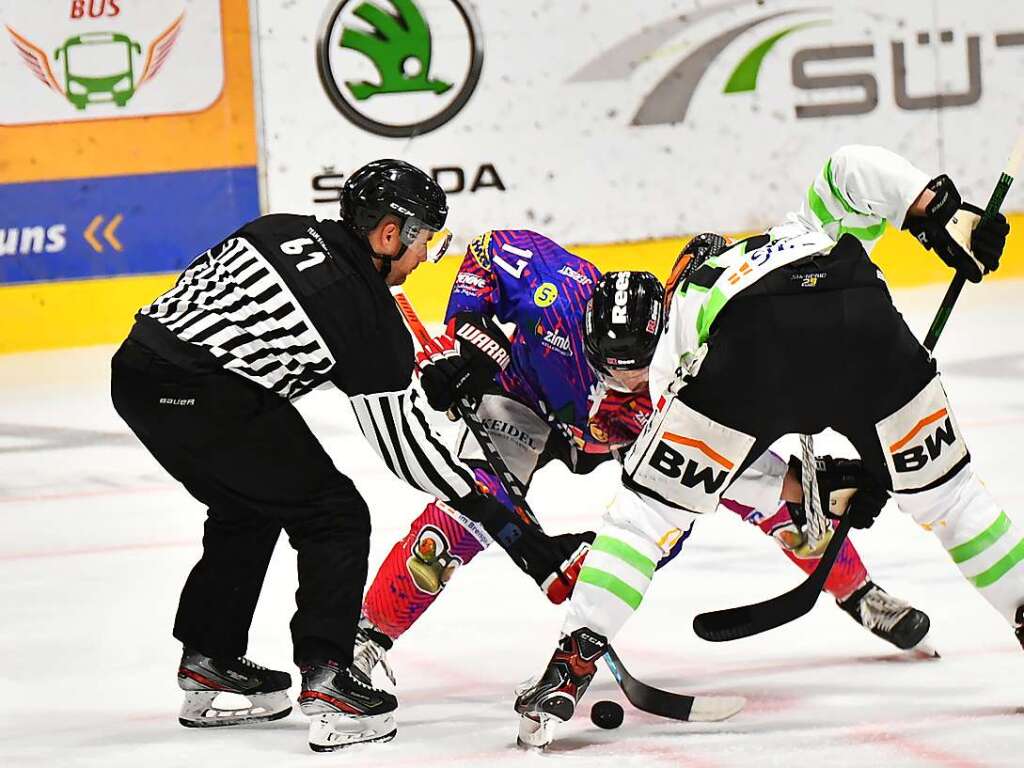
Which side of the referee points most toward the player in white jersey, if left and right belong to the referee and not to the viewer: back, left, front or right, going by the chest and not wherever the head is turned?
front

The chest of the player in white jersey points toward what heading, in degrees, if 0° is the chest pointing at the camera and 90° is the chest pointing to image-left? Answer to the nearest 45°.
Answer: approximately 180°

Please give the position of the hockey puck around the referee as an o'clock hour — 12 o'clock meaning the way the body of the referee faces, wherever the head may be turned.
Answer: The hockey puck is roughly at 1 o'clock from the referee.

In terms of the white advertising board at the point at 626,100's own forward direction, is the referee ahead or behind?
ahead

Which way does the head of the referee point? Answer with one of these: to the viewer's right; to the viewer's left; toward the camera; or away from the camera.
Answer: to the viewer's right

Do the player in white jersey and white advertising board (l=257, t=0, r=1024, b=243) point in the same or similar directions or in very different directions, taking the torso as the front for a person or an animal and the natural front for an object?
very different directions

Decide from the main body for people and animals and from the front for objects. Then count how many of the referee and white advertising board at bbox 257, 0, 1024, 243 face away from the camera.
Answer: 0

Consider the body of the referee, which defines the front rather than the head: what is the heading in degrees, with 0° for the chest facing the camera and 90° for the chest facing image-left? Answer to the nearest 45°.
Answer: approximately 270°

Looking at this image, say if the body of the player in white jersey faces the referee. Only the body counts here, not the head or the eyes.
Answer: no

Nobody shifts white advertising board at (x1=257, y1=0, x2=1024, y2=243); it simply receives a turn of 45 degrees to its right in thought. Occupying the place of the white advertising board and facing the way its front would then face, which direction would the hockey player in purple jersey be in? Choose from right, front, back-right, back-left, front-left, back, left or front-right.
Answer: front-left

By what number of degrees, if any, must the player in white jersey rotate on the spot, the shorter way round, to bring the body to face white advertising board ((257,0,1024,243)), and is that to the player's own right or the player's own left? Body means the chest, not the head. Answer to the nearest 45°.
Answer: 0° — they already face it

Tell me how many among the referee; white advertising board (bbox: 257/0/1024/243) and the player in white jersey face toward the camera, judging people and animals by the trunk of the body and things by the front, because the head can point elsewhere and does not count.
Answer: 1

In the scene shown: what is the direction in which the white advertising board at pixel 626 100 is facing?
toward the camera

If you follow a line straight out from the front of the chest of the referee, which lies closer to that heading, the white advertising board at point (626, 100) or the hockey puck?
the hockey puck
